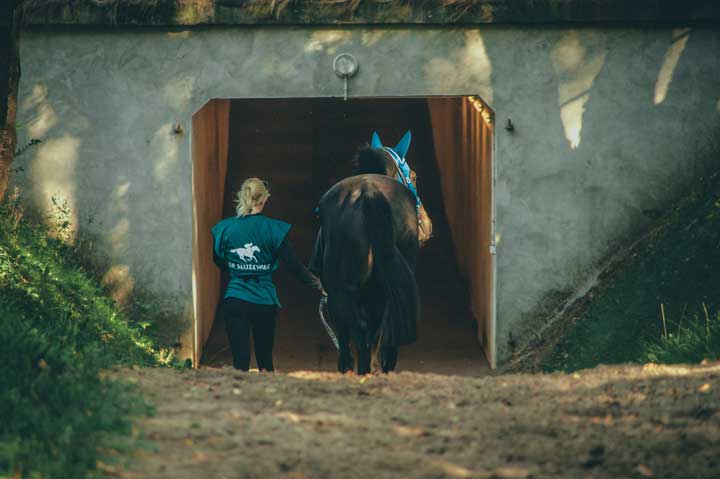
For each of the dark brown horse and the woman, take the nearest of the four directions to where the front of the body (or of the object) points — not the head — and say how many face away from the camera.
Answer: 2

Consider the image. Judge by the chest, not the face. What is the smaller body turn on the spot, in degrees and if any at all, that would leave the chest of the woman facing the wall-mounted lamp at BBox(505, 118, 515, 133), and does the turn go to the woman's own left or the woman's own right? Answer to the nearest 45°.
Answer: approximately 45° to the woman's own right

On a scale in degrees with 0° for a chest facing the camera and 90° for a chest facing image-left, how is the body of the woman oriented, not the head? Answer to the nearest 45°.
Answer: approximately 180°

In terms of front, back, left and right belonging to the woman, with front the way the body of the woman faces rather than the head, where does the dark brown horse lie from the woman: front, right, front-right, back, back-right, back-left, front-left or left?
front-right

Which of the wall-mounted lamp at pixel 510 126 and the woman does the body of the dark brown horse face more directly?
the wall-mounted lamp

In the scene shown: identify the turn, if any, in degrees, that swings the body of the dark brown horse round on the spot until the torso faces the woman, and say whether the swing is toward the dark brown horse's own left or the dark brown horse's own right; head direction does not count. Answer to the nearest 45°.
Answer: approximately 135° to the dark brown horse's own left

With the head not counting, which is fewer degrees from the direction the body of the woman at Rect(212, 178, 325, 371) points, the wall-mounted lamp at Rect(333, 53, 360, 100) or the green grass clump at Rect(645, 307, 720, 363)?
the wall-mounted lamp

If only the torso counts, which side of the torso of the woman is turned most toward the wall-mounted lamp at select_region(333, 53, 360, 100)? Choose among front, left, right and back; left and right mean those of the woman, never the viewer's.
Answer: front

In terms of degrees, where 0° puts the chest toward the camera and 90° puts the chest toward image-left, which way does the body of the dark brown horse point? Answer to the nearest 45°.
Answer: approximately 180°
